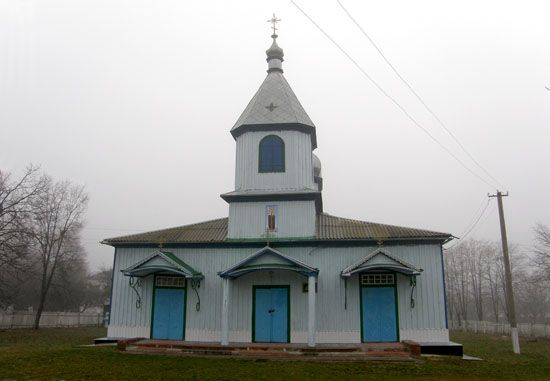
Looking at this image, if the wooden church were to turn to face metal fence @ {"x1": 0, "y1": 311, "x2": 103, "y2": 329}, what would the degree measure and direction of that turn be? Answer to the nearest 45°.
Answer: approximately 135° to its right

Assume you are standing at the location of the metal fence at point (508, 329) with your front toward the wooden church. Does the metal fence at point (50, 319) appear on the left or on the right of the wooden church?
right

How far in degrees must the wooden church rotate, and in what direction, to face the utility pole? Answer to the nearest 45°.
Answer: approximately 90° to its left

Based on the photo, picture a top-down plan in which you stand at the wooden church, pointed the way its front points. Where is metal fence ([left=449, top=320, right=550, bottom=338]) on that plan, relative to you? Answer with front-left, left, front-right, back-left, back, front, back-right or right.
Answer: back-left

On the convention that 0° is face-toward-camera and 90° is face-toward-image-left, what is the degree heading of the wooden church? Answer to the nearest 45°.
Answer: approximately 0°
